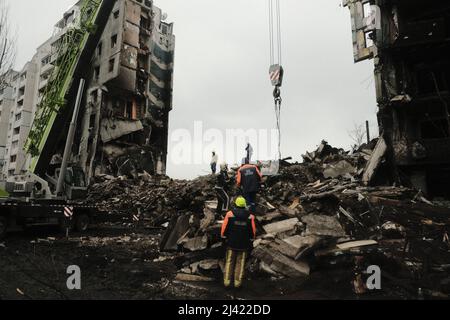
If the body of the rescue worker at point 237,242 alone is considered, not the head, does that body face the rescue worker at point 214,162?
yes

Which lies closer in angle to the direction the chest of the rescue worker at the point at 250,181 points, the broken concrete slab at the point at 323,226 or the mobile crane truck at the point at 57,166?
the mobile crane truck

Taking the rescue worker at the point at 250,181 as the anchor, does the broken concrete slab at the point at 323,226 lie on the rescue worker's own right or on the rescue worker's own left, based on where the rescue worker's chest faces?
on the rescue worker's own right

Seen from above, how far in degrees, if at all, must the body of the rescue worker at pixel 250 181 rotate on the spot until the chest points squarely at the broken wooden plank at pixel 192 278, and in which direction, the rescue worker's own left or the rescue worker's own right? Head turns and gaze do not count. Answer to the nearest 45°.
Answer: approximately 135° to the rescue worker's own left

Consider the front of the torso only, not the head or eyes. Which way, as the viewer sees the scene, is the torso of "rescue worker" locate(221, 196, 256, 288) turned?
away from the camera

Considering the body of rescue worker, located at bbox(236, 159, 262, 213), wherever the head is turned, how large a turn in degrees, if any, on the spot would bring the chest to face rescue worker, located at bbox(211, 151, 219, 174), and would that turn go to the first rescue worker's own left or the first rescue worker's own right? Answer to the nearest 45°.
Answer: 0° — they already face them

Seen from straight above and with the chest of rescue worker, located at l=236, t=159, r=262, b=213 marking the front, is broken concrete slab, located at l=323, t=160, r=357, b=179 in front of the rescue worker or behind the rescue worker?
in front

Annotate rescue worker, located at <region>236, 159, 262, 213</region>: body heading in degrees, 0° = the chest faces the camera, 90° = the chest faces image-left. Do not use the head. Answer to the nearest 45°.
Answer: approximately 180°

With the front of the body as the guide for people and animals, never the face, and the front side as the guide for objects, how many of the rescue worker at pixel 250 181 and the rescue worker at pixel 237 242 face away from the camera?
2

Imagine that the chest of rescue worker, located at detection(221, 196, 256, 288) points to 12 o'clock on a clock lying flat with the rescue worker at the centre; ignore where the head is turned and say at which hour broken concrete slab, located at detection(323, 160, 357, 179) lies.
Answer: The broken concrete slab is roughly at 1 o'clock from the rescue worker.

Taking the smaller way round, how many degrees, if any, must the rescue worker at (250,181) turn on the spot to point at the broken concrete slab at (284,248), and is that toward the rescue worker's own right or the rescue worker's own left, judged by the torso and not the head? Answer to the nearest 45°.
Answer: approximately 180°

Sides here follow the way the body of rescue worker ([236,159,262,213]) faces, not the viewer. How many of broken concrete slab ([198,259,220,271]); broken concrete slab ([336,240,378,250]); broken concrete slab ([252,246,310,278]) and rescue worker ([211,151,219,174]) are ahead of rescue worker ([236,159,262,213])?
1

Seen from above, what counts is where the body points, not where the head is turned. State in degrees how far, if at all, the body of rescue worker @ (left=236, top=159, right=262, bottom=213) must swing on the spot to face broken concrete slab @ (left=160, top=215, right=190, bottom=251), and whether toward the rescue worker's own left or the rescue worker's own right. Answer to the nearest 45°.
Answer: approximately 90° to the rescue worker's own left
